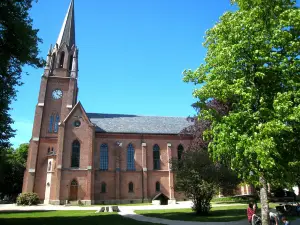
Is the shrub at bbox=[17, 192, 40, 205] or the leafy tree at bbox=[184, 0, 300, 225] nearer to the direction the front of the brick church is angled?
the shrub

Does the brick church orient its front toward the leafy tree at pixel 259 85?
no

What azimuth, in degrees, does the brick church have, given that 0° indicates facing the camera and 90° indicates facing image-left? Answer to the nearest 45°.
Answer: approximately 90°

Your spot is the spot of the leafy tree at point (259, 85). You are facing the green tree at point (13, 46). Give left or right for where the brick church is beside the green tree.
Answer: right

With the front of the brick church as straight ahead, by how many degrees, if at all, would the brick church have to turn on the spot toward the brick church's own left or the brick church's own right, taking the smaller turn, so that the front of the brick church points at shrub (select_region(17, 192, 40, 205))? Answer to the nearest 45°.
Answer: approximately 45° to the brick church's own left

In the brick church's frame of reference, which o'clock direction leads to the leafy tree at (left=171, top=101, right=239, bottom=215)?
The leafy tree is roughly at 8 o'clock from the brick church.

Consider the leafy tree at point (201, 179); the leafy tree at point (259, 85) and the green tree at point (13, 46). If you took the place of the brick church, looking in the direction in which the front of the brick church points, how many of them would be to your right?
0
